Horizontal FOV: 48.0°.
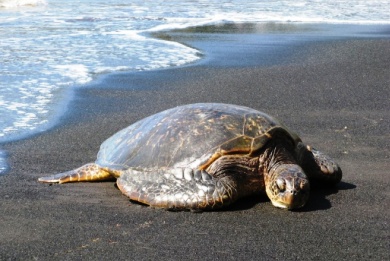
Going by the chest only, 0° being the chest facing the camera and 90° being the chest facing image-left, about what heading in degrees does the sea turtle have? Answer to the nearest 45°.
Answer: approximately 315°
